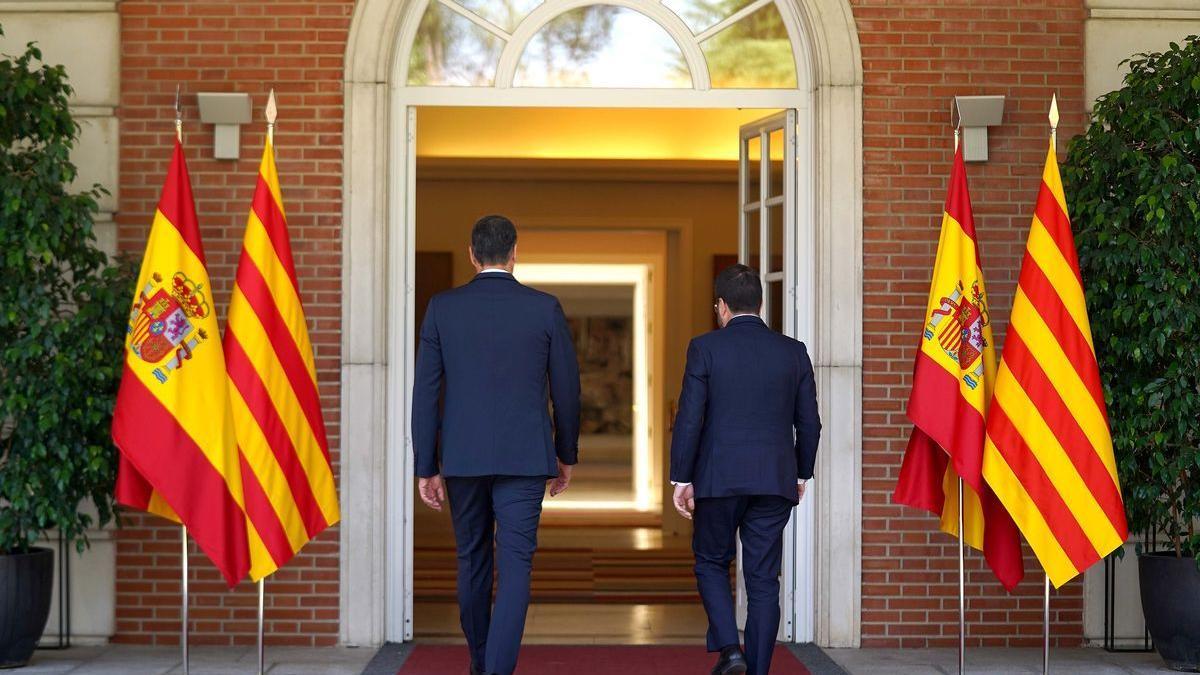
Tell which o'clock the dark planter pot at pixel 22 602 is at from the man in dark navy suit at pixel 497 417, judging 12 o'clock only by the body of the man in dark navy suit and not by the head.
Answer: The dark planter pot is roughly at 10 o'clock from the man in dark navy suit.

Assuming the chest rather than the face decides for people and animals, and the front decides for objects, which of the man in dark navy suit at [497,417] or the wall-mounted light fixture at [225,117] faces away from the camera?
the man in dark navy suit

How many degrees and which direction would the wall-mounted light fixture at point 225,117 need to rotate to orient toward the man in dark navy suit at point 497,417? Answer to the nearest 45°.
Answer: approximately 45° to its left

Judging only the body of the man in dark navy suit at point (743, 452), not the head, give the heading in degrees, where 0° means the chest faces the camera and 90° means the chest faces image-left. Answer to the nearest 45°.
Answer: approximately 180°

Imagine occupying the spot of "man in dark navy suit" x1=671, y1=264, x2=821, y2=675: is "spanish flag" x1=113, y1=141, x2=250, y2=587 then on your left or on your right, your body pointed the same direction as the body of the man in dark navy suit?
on your left

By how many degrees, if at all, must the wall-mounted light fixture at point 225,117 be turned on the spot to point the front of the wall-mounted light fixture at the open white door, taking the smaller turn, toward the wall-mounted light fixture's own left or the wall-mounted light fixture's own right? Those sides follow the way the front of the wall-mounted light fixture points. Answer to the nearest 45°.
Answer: approximately 90° to the wall-mounted light fixture's own left

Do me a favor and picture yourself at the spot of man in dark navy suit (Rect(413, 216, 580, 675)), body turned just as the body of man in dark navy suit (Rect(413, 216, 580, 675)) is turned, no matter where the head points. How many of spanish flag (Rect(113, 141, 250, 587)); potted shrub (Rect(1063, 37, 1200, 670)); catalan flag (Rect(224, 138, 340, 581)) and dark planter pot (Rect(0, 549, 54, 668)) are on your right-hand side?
1

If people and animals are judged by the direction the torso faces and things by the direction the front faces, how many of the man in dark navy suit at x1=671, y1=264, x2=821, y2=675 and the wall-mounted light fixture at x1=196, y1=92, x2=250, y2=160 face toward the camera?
1

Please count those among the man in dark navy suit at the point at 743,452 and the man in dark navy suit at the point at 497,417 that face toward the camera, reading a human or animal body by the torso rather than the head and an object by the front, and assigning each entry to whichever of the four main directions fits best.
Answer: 0

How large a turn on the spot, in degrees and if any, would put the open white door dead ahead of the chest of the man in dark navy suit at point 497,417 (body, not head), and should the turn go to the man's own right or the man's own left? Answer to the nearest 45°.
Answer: approximately 45° to the man's own right

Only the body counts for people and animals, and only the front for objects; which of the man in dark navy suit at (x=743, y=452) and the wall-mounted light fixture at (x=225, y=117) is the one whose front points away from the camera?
the man in dark navy suit

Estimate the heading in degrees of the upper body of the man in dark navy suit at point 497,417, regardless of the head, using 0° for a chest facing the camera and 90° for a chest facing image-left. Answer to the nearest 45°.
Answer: approximately 180°

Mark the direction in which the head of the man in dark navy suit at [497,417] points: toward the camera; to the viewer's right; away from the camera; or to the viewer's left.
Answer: away from the camera

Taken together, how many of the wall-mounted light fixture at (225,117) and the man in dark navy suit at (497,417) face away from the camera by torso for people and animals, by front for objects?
1

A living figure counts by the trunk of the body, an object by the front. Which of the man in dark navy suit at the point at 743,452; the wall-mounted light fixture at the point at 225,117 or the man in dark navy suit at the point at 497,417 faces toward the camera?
the wall-mounted light fixture

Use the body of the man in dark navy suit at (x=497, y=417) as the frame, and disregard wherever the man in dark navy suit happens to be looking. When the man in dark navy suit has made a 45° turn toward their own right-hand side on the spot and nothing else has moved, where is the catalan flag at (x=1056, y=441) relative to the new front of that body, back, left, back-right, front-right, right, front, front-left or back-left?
front-right
